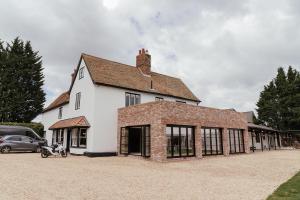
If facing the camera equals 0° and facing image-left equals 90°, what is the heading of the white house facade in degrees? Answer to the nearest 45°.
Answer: approximately 45°

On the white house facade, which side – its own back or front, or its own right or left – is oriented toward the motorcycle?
front

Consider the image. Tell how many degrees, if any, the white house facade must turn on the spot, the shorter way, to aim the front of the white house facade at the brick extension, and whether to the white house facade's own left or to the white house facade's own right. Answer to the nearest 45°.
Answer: approximately 90° to the white house facade's own left

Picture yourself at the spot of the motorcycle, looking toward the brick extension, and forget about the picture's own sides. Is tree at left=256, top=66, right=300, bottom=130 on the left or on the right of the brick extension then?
left

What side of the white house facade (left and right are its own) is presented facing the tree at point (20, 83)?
right

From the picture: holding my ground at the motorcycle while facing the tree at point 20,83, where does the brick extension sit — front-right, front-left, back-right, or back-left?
back-right

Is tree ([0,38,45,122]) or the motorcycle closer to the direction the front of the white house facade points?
the motorcycle

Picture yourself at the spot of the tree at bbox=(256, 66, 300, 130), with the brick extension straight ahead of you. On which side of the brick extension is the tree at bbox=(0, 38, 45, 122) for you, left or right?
right
